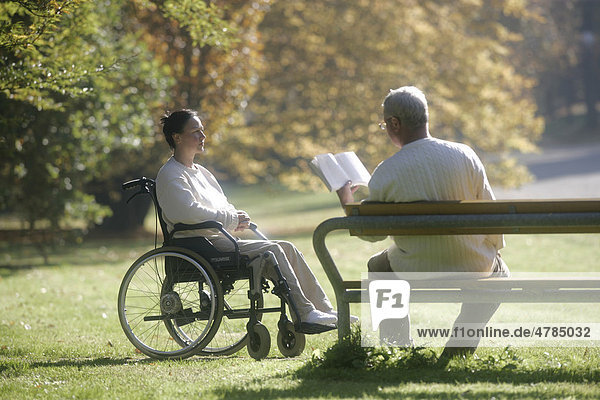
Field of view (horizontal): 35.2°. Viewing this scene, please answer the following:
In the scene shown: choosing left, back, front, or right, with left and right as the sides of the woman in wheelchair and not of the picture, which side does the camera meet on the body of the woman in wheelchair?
right

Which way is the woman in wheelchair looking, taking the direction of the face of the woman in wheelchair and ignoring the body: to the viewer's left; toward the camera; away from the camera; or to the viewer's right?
to the viewer's right

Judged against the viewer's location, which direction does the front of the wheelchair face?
facing to the right of the viewer

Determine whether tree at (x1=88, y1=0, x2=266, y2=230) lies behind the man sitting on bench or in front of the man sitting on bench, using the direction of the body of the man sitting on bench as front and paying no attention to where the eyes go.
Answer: in front

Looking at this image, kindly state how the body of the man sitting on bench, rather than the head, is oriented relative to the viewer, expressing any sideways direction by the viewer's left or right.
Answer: facing away from the viewer and to the left of the viewer

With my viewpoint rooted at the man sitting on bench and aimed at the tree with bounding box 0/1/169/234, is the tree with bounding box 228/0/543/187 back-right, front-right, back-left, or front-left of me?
front-right

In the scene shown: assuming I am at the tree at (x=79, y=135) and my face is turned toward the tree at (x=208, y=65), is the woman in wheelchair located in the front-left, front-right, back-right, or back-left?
back-right

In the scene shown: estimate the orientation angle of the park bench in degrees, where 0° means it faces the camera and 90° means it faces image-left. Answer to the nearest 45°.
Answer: approximately 180°

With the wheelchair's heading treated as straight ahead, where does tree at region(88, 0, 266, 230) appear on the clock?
The tree is roughly at 9 o'clock from the wheelchair.

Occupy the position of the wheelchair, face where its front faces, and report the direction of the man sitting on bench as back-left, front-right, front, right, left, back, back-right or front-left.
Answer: front-right

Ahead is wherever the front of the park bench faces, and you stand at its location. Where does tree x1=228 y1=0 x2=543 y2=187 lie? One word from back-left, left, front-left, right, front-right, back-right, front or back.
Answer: front

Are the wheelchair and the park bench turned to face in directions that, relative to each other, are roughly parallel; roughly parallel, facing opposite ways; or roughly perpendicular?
roughly perpendicular

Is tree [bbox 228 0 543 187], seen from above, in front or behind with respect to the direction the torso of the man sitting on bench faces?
in front

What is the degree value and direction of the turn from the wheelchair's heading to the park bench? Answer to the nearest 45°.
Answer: approximately 45° to its right
